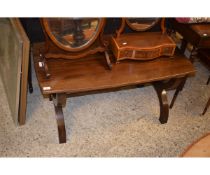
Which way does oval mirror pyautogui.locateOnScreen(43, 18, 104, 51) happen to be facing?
toward the camera
